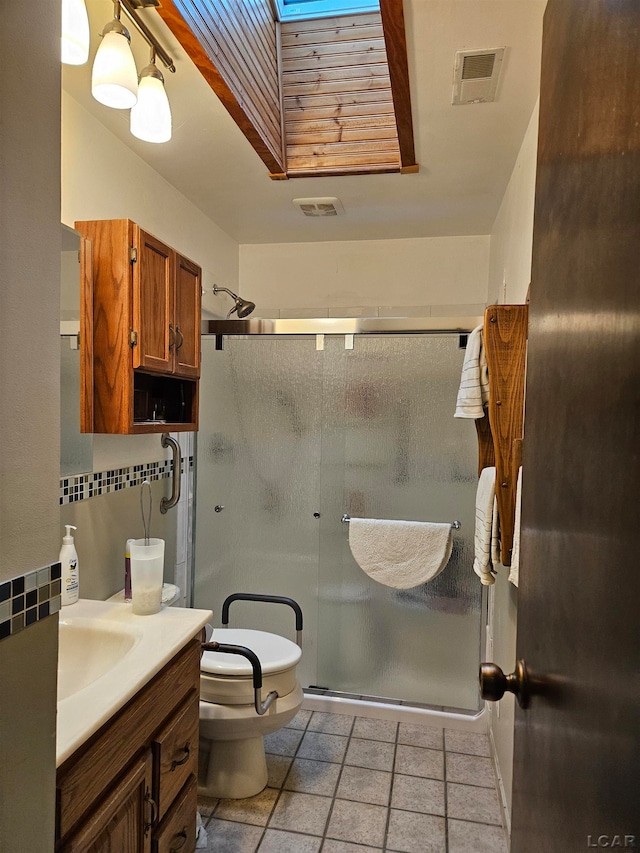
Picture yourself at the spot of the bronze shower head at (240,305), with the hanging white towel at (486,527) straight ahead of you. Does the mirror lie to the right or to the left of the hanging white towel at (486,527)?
right

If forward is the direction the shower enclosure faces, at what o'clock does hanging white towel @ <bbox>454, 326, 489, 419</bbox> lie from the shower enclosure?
The hanging white towel is roughly at 11 o'clock from the shower enclosure.

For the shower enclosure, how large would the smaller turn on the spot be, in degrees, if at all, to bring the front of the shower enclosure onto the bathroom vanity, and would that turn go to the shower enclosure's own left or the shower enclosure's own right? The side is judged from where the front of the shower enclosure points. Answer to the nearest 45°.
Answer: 0° — it already faces it

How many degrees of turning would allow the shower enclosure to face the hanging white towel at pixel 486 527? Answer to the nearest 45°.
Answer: approximately 45° to its left

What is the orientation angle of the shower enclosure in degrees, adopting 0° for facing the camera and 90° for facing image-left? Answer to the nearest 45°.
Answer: approximately 0°

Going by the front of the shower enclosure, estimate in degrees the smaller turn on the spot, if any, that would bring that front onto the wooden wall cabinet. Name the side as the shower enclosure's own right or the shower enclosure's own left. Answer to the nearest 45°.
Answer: approximately 45° to the shower enclosure's own right

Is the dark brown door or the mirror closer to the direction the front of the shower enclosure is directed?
the dark brown door

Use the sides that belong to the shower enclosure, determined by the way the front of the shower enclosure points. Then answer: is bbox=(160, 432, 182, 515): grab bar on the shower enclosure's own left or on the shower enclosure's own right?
on the shower enclosure's own right

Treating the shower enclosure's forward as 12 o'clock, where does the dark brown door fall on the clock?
The dark brown door is roughly at 12 o'clock from the shower enclosure.
